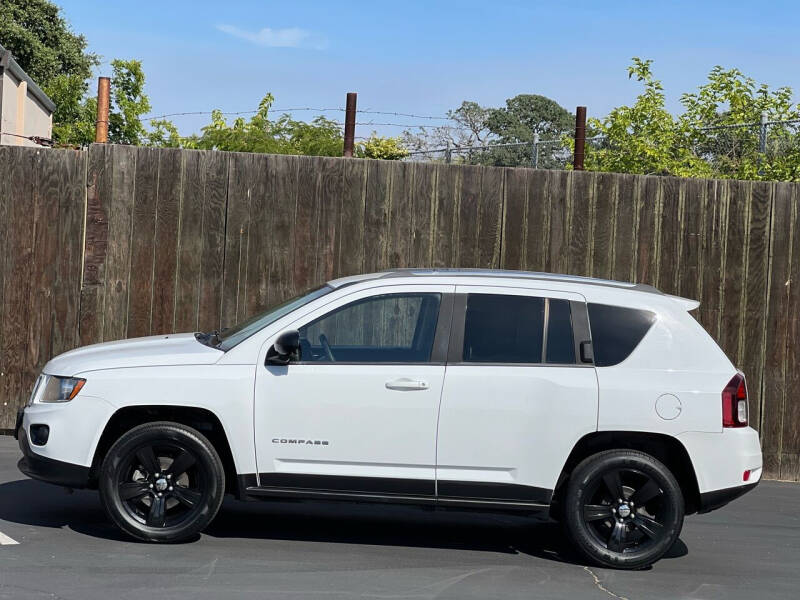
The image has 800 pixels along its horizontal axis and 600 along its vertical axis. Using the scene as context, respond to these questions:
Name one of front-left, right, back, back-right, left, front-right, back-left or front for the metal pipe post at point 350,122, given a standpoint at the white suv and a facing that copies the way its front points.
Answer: right

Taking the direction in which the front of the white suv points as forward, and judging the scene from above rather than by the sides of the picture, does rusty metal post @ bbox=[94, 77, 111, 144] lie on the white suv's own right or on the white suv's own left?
on the white suv's own right

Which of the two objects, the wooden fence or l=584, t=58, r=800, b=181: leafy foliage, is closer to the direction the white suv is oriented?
the wooden fence

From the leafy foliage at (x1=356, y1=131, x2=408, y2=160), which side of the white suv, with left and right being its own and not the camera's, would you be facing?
right

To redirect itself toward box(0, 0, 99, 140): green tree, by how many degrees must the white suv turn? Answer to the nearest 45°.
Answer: approximately 90° to its right

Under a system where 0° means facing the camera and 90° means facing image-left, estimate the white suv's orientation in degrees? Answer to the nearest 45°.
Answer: approximately 90°

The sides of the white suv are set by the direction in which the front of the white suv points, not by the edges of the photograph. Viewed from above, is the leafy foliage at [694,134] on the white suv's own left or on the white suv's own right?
on the white suv's own right

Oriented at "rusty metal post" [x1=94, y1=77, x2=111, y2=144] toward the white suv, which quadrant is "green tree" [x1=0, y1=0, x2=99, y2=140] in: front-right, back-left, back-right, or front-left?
back-left
